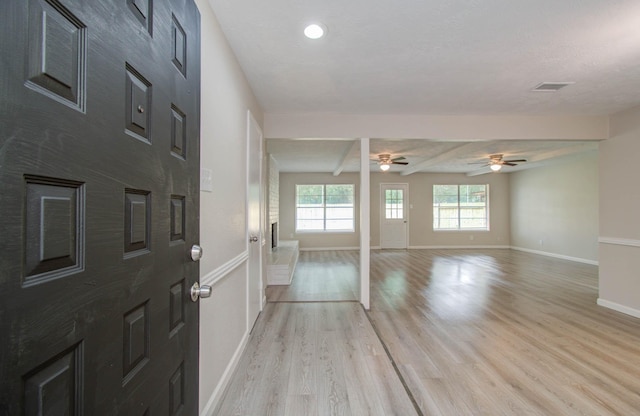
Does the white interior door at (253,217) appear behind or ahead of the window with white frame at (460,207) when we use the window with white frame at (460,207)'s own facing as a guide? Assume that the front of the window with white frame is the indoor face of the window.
ahead

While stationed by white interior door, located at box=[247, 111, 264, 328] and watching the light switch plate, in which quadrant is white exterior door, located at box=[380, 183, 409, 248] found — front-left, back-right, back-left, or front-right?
back-left

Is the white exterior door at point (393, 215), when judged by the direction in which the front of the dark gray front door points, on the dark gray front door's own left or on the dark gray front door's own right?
on the dark gray front door's own left

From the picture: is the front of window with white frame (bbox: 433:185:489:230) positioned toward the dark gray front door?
yes

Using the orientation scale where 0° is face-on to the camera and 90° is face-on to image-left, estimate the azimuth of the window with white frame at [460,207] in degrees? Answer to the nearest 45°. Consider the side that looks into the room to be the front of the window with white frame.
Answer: approximately 0°

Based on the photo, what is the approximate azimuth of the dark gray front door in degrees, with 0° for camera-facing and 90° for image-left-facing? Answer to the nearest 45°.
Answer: approximately 315°

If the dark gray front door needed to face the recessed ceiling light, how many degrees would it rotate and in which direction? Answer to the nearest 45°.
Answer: approximately 90° to its left

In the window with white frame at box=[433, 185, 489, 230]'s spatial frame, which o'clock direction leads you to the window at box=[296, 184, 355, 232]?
The window is roughly at 2 o'clock from the window with white frame.

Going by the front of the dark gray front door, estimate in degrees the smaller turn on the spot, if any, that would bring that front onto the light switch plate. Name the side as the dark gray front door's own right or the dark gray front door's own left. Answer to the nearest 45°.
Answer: approximately 90° to the dark gray front door's own left

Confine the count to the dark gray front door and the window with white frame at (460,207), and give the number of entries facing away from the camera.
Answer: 0

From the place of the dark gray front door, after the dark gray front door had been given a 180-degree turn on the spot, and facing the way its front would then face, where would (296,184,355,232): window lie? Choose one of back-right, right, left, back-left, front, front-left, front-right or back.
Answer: right

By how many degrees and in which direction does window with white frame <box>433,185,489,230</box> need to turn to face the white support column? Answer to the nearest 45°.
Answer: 0° — it already faces it

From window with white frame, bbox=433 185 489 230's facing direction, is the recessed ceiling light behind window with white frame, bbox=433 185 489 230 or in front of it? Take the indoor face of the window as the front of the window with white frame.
in front

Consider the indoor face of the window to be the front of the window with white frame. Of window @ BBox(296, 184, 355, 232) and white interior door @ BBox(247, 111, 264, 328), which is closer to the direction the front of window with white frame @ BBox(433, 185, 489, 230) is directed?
the white interior door

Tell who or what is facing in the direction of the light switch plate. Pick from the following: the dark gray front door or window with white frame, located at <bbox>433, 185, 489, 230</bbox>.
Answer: the window with white frame
